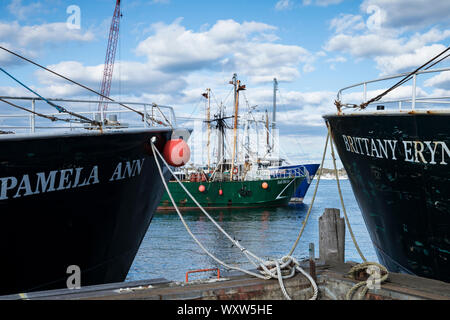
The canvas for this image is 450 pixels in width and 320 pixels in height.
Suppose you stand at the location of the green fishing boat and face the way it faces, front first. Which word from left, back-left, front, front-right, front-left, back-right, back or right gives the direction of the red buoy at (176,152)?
right

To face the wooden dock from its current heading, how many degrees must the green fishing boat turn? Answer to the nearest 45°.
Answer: approximately 90° to its right

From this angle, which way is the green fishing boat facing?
to the viewer's right

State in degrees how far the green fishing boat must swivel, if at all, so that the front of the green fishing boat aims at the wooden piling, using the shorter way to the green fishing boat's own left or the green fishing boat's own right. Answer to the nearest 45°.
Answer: approximately 90° to the green fishing boat's own right
